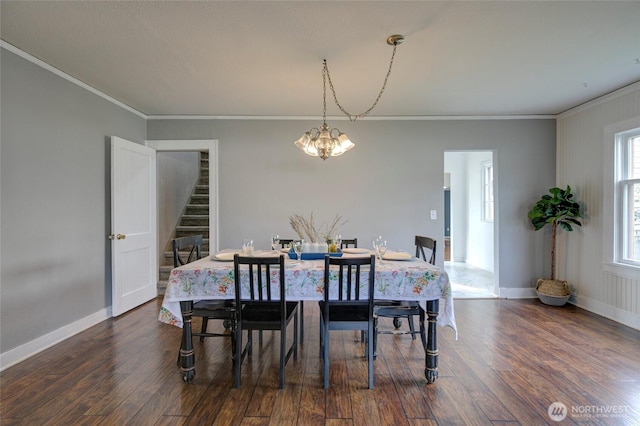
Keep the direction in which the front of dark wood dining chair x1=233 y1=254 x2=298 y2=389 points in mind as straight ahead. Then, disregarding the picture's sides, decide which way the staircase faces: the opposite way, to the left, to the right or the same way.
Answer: the opposite way

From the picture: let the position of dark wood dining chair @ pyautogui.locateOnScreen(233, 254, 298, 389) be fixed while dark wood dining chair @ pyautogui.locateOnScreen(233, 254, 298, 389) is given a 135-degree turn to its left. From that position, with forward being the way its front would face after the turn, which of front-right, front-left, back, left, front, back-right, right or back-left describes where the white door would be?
right

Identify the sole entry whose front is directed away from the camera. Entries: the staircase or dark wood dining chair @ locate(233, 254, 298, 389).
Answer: the dark wood dining chair

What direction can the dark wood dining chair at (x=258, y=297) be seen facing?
away from the camera

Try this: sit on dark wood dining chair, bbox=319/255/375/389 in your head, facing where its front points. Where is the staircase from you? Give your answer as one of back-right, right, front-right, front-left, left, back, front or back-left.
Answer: front-left

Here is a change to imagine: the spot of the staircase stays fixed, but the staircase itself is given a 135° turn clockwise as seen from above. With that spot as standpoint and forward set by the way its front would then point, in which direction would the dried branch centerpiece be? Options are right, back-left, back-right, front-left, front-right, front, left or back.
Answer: back

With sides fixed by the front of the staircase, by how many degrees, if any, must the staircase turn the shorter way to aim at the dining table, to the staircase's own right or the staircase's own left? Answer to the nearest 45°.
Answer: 0° — it already faces it

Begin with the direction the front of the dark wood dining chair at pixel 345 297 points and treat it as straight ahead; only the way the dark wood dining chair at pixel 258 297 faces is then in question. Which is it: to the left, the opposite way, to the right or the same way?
the same way

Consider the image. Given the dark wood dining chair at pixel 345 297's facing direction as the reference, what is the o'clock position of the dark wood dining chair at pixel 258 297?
the dark wood dining chair at pixel 258 297 is roughly at 9 o'clock from the dark wood dining chair at pixel 345 297.

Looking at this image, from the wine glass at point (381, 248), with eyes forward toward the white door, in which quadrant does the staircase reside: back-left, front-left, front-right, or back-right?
front-right

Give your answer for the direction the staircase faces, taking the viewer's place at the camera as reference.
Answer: facing the viewer

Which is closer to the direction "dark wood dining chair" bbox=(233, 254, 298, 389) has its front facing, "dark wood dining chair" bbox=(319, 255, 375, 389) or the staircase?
the staircase

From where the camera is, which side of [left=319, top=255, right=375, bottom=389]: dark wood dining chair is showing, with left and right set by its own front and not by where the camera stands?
back

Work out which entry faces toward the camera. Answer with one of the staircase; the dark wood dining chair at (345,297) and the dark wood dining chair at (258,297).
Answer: the staircase

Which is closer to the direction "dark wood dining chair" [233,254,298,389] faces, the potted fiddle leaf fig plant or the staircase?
the staircase

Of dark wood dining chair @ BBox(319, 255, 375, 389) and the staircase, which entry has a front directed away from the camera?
the dark wood dining chair
